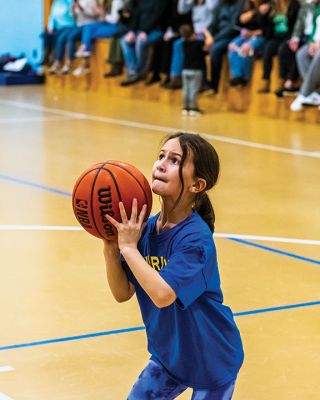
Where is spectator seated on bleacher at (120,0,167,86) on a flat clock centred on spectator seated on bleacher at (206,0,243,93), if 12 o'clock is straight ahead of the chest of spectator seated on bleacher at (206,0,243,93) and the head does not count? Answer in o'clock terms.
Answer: spectator seated on bleacher at (120,0,167,86) is roughly at 3 o'clock from spectator seated on bleacher at (206,0,243,93).

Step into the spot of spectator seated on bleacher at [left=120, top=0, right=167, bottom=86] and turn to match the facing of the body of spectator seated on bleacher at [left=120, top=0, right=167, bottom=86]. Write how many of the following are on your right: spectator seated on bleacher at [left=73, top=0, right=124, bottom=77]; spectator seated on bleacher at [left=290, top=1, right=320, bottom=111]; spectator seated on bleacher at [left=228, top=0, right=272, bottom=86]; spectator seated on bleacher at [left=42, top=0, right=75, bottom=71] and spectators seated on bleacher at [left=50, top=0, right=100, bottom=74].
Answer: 3

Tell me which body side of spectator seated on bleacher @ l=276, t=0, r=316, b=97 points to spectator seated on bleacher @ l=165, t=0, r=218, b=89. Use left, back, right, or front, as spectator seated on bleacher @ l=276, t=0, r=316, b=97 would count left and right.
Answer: right

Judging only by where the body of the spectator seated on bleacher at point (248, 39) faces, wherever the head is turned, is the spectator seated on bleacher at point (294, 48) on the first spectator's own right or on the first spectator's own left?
on the first spectator's own left

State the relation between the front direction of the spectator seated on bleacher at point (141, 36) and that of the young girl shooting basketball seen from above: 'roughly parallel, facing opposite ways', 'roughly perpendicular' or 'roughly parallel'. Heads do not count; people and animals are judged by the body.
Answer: roughly parallel

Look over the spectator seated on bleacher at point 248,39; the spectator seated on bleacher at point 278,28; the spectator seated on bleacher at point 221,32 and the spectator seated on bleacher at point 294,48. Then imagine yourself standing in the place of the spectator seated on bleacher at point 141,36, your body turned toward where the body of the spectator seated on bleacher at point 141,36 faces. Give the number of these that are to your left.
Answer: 4

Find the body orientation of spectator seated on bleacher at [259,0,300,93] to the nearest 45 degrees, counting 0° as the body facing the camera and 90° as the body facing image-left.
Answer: approximately 45°

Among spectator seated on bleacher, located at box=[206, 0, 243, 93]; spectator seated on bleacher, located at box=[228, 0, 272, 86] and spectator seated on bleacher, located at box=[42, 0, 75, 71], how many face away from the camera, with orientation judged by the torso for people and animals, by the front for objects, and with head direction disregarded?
0

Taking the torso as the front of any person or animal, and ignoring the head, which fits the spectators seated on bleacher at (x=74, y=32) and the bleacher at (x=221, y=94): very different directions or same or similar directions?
same or similar directions

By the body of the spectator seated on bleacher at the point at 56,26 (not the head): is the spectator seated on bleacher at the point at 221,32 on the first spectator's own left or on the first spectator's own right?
on the first spectator's own left

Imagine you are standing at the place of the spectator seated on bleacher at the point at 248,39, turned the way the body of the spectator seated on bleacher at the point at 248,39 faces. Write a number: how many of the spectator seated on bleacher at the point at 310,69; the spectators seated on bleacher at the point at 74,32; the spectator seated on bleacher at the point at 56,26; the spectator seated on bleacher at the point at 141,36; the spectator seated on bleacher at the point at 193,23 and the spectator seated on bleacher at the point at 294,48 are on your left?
2

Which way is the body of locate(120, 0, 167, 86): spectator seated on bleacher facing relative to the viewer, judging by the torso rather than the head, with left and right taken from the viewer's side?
facing the viewer and to the left of the viewer

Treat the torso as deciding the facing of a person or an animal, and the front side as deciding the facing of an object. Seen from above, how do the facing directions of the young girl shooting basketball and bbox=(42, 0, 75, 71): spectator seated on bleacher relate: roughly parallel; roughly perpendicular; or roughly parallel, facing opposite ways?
roughly parallel

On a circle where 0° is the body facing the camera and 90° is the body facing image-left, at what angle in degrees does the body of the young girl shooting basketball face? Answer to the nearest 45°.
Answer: approximately 45°

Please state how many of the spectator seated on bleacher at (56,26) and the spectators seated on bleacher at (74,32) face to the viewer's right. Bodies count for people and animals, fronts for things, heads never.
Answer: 0

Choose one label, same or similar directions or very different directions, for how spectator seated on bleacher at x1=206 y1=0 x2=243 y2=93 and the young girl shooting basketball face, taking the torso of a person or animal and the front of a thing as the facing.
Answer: same or similar directions

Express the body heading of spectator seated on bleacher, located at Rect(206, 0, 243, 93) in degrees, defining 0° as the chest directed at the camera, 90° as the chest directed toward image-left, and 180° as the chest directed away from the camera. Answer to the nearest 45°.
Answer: approximately 45°
